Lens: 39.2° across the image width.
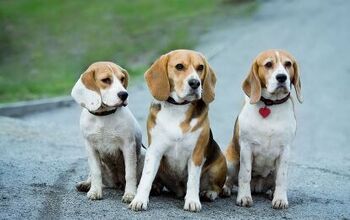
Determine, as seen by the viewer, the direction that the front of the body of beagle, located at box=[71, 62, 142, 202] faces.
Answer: toward the camera

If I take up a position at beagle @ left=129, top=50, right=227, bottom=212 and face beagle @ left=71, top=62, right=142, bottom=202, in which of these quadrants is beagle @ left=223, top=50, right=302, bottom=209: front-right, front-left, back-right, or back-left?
back-right

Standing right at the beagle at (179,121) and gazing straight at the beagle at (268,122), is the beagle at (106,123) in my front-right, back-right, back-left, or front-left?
back-left

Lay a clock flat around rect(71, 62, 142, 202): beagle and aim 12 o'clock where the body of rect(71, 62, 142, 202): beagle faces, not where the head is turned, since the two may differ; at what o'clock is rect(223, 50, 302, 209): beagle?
rect(223, 50, 302, 209): beagle is roughly at 9 o'clock from rect(71, 62, 142, 202): beagle.

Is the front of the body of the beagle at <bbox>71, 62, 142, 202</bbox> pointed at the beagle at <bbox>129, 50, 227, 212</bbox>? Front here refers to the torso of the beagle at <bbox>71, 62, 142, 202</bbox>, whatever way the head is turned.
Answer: no
